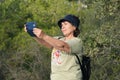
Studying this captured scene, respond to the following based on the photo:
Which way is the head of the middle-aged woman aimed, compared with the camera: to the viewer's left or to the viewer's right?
to the viewer's left

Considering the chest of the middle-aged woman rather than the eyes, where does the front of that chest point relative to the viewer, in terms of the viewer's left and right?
facing the viewer and to the left of the viewer
